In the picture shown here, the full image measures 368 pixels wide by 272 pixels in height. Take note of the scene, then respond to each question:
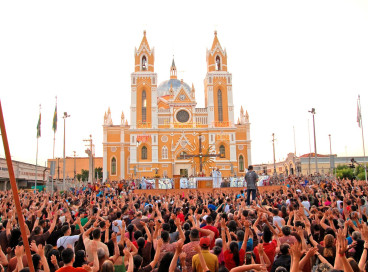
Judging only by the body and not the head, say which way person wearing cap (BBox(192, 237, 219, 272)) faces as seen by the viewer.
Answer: away from the camera

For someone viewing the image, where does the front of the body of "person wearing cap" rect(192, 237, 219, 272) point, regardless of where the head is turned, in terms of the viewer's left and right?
facing away from the viewer
